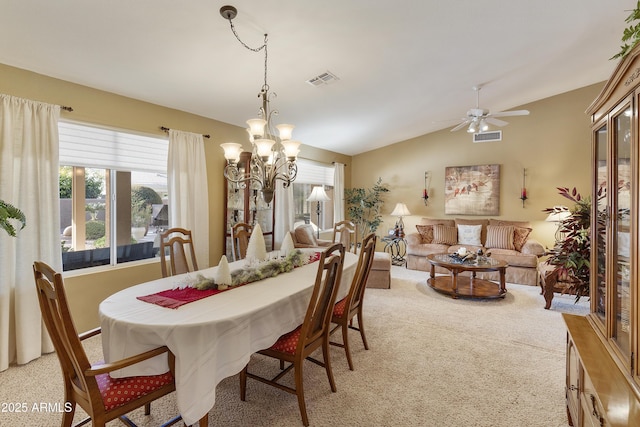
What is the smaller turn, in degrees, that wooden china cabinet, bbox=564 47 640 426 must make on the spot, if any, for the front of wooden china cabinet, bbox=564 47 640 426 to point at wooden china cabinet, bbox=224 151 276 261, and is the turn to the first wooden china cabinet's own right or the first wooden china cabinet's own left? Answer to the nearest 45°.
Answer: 0° — it already faces it

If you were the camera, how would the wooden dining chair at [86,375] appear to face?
facing away from the viewer and to the right of the viewer

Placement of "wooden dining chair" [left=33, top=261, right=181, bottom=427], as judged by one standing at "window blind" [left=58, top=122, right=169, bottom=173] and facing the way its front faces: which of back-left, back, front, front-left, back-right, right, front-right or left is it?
front-right

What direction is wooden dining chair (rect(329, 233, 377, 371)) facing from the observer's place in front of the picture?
facing away from the viewer and to the left of the viewer

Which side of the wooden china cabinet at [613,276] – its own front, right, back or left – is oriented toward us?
left

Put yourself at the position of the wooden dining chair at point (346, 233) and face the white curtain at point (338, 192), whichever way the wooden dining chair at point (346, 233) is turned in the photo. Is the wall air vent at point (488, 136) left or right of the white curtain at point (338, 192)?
right

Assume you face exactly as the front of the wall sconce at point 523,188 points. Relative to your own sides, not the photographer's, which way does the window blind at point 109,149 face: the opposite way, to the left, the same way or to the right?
to the left

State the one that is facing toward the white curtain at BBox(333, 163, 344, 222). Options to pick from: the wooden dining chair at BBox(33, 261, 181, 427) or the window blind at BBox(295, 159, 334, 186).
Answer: the wooden dining chair

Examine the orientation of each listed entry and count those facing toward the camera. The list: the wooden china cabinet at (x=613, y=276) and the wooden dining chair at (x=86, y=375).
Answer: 0

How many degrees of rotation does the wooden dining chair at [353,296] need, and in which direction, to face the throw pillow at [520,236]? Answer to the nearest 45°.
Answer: approximately 90° to its right

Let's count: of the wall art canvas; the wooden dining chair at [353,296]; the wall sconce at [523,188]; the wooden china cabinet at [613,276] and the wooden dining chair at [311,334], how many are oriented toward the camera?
2

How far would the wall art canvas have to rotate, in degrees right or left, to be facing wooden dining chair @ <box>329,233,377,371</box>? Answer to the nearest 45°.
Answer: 0° — it already faces it

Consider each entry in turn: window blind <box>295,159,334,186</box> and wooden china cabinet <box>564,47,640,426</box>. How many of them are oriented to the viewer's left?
1

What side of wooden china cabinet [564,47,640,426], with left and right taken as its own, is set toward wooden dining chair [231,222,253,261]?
front

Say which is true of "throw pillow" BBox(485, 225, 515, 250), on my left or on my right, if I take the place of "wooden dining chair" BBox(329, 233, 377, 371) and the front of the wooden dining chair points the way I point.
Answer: on my right

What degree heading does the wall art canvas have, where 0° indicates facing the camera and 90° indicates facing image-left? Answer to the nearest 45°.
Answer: approximately 0°

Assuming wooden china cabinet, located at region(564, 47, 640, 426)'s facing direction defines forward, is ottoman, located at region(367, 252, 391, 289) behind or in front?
in front
